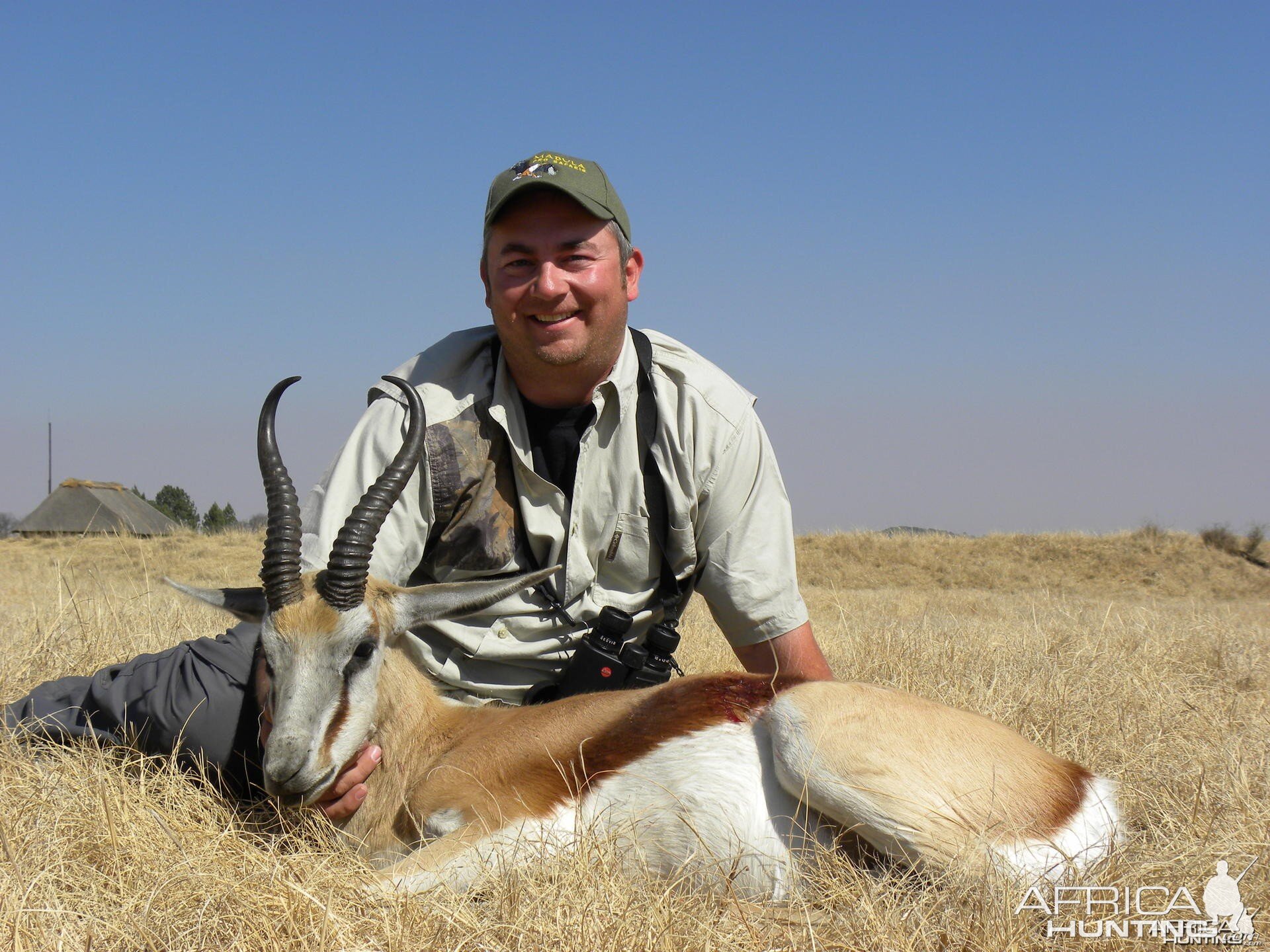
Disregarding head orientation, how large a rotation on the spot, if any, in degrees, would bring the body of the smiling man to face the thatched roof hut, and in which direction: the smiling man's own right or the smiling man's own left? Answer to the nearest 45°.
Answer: approximately 180°

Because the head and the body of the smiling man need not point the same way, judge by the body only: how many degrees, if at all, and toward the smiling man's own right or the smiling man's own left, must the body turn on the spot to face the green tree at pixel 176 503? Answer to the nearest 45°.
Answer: approximately 180°

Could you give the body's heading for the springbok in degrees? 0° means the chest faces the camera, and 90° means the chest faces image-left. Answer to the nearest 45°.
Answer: approximately 90°

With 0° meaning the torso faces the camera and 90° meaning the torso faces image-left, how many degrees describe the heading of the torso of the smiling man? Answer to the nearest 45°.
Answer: approximately 0°

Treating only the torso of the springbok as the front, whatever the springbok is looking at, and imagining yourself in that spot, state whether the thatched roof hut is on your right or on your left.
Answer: on your right
